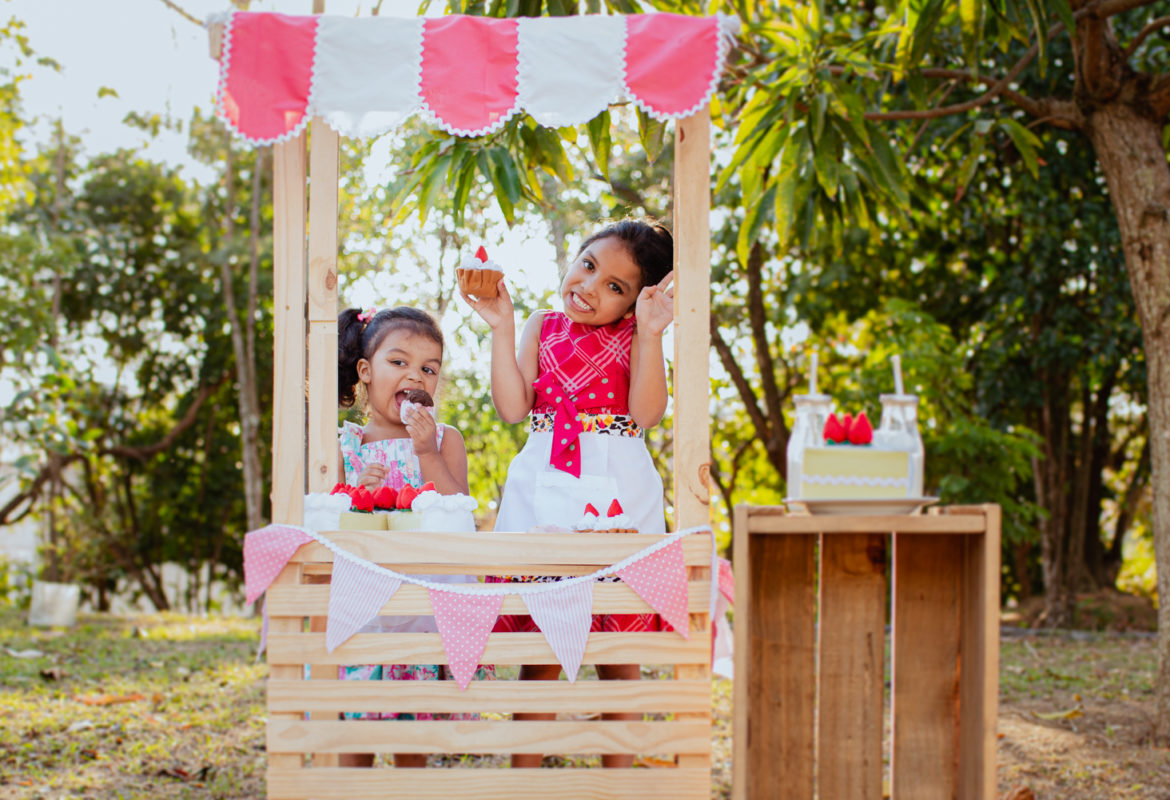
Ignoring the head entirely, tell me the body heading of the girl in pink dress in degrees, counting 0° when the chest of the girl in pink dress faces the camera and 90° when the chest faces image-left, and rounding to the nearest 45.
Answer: approximately 0°

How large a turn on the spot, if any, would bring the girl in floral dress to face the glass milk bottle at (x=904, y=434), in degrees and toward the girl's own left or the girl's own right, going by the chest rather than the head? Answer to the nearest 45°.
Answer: approximately 45° to the girl's own left

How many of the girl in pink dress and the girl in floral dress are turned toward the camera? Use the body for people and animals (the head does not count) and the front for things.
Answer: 2

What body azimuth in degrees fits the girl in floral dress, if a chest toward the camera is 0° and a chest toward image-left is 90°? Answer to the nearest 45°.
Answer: approximately 0°

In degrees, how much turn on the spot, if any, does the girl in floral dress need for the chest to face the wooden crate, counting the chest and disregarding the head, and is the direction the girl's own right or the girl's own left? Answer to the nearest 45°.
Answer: approximately 45° to the girl's own left
